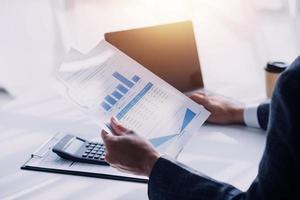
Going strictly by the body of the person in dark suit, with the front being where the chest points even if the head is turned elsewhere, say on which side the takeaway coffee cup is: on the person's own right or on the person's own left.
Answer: on the person's own right

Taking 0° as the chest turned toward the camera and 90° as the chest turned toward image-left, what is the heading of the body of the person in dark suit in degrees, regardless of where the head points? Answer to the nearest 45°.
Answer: approximately 135°
